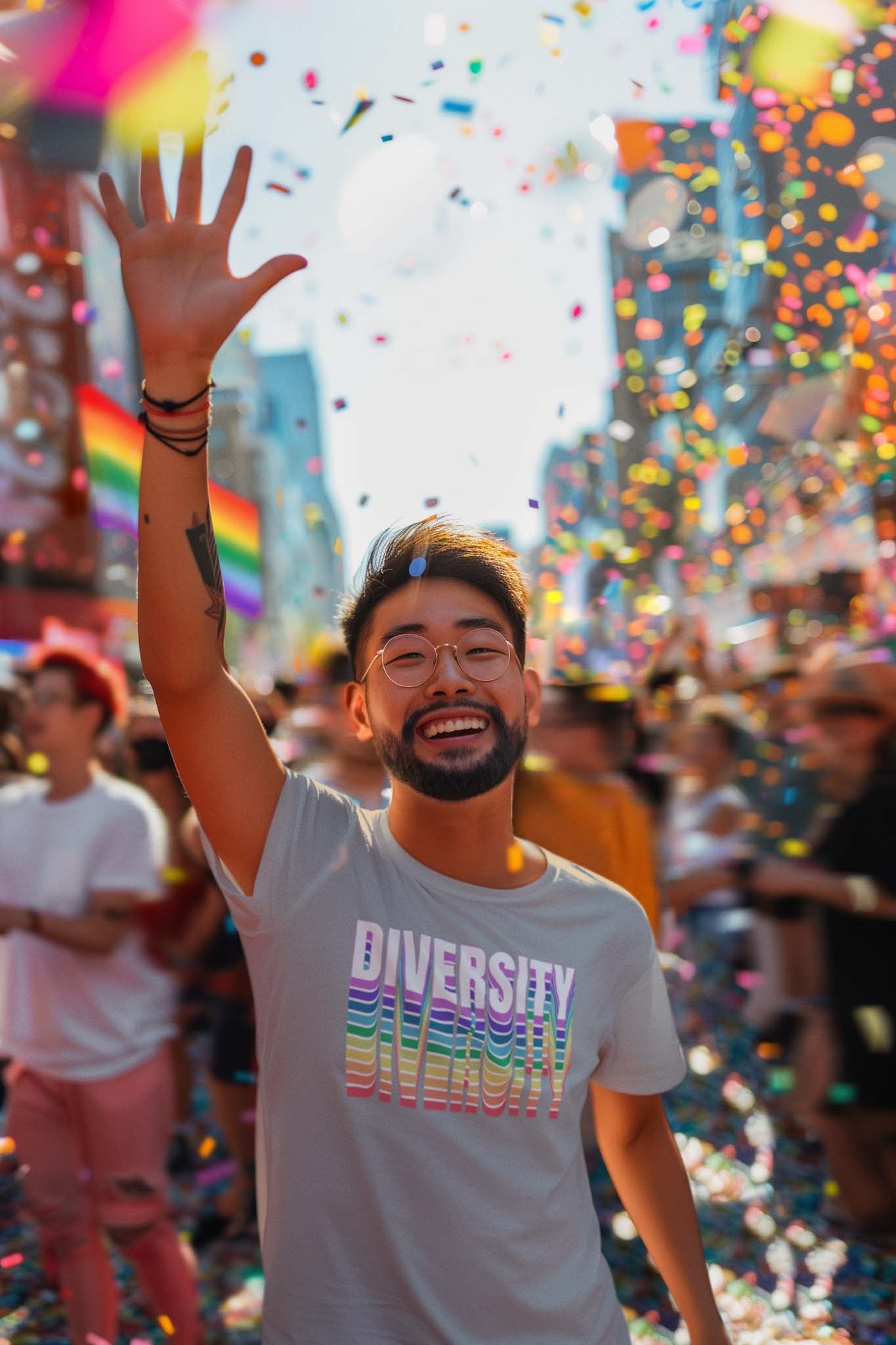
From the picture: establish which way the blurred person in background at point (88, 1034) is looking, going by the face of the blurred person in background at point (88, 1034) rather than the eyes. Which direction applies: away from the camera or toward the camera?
toward the camera

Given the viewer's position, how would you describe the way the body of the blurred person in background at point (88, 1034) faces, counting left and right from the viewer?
facing the viewer and to the left of the viewer

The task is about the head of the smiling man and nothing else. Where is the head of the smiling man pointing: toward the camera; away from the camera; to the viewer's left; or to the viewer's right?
toward the camera

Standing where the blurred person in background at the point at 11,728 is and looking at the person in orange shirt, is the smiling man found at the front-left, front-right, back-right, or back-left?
front-right

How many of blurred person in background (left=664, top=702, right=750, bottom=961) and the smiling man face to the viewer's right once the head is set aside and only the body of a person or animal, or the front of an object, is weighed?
0

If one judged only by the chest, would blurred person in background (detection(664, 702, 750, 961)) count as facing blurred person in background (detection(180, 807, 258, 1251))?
yes

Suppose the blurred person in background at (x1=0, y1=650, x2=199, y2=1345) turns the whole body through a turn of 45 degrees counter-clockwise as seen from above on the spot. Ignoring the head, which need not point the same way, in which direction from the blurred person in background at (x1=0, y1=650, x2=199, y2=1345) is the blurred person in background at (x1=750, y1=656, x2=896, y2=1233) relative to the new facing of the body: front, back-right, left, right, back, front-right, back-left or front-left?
left

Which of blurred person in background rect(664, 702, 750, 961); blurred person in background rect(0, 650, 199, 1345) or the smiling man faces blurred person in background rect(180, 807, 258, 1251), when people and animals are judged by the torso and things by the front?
blurred person in background rect(664, 702, 750, 961)

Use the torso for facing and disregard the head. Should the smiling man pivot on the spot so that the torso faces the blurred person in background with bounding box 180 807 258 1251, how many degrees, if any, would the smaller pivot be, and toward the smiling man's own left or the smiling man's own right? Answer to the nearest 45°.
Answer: approximately 180°

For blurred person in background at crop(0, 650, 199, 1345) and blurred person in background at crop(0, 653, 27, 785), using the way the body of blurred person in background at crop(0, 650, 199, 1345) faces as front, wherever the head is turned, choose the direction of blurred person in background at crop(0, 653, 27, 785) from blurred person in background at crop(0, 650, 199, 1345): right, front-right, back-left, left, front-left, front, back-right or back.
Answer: back-right

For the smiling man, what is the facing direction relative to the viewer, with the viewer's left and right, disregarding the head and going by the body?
facing the viewer

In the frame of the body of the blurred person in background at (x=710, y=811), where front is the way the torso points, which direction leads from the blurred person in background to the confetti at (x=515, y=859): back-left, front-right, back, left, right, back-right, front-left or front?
front-left
